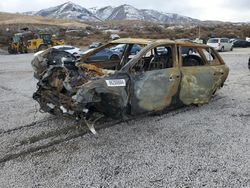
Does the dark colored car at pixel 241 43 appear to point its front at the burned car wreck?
no

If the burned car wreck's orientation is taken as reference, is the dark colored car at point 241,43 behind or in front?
behind

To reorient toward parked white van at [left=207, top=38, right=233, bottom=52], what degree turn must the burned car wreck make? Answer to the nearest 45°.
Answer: approximately 135° to its right
